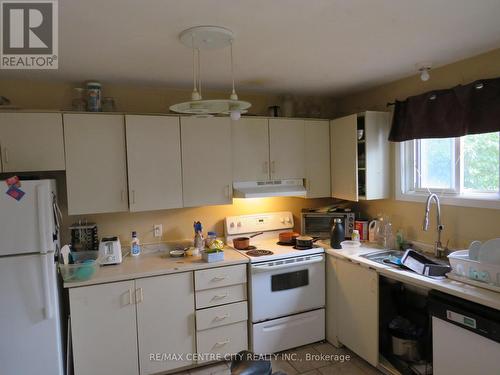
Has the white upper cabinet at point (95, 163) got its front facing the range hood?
no

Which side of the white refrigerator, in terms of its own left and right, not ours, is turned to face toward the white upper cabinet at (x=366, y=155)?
left

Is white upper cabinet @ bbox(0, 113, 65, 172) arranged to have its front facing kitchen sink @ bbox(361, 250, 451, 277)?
no

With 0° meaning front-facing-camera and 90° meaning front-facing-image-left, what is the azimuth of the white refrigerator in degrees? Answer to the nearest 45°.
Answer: approximately 0°

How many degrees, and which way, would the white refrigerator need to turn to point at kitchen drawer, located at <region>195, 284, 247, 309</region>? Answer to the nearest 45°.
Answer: approximately 90° to its left

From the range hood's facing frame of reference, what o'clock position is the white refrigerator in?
The white refrigerator is roughly at 2 o'clock from the range hood.

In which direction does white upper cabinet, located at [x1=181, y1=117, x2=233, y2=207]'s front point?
toward the camera

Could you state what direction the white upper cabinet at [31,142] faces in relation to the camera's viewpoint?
facing the viewer

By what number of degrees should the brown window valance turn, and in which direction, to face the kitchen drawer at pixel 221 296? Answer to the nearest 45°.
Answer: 0° — it already faces it

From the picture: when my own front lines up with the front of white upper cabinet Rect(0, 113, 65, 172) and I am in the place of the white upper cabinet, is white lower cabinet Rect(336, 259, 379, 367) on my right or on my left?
on my left

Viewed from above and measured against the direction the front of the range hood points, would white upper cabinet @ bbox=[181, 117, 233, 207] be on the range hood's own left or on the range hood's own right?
on the range hood's own right

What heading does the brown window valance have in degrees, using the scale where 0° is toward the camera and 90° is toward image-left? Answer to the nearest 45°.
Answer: approximately 45°

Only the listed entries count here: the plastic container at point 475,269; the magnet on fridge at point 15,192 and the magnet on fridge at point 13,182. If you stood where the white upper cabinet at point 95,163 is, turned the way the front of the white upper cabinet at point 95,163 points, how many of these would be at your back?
0

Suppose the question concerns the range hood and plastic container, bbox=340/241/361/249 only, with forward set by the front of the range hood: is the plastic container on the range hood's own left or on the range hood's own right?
on the range hood's own left

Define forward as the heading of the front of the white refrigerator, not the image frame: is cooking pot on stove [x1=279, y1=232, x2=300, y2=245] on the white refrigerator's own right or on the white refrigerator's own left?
on the white refrigerator's own left

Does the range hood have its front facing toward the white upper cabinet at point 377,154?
no

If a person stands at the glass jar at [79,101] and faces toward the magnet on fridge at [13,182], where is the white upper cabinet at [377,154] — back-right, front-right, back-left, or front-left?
back-left

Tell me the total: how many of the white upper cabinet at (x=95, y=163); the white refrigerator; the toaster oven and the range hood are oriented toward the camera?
4
